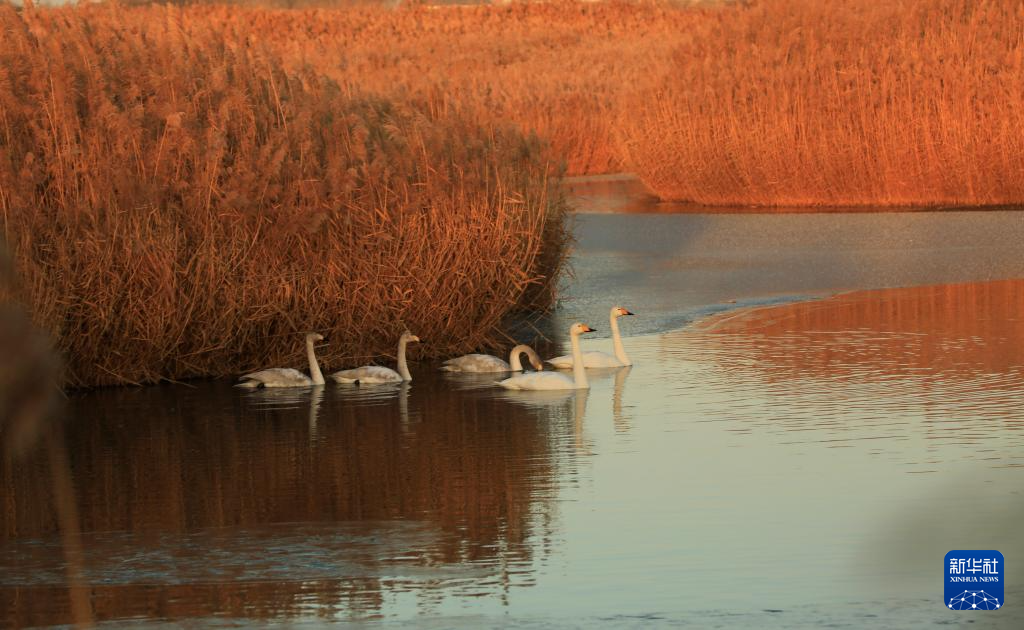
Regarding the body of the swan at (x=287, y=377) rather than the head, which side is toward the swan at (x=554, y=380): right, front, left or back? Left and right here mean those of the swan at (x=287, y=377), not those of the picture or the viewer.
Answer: front

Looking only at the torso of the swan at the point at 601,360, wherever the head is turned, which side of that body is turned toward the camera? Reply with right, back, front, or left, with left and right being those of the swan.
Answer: right

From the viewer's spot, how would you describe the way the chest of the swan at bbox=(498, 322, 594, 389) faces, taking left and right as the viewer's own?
facing to the right of the viewer

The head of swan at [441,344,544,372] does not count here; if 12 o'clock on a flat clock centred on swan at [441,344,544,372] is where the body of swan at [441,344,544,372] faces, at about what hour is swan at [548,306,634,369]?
swan at [548,306,634,369] is roughly at 12 o'clock from swan at [441,344,544,372].

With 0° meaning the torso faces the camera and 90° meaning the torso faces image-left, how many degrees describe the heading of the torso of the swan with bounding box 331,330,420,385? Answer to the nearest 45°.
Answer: approximately 270°

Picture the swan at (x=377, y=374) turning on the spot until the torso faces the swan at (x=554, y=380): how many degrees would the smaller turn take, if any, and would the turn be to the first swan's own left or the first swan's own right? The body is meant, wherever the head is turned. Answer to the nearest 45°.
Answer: approximately 45° to the first swan's own right

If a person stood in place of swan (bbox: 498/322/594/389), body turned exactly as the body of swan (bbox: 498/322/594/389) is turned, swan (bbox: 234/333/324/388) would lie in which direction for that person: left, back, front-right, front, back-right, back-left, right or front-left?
back

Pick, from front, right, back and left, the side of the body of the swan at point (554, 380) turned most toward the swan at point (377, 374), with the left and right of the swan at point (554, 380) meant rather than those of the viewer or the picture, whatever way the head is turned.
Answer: back

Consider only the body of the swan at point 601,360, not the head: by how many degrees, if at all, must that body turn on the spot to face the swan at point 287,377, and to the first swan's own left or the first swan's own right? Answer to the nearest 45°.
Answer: approximately 180°

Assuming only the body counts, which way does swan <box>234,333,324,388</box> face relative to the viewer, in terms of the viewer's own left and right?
facing to the right of the viewer

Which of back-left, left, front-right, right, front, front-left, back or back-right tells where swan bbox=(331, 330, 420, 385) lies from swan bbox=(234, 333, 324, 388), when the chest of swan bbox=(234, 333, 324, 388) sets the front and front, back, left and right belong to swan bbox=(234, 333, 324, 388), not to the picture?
front

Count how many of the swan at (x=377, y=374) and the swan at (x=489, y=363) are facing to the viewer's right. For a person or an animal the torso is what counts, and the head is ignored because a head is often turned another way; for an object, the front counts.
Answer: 2

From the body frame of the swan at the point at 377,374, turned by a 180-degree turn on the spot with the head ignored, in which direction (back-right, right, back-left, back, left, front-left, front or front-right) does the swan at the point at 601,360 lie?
back

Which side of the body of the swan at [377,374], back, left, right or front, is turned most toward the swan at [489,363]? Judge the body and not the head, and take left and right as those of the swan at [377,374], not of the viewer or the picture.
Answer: front

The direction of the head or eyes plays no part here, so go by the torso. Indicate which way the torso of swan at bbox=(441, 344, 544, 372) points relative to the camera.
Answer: to the viewer's right

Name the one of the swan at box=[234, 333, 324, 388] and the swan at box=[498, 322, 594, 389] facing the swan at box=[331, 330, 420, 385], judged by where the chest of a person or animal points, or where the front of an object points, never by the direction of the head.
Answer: the swan at box=[234, 333, 324, 388]
